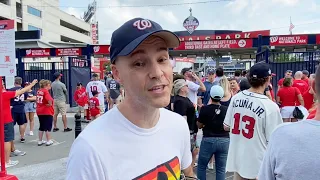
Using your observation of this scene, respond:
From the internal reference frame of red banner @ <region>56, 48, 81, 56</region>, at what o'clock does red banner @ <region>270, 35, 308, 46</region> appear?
red banner @ <region>270, 35, 308, 46</region> is roughly at 10 o'clock from red banner @ <region>56, 48, 81, 56</region>.

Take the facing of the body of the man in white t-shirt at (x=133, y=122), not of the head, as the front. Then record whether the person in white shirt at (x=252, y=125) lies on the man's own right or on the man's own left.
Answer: on the man's own left

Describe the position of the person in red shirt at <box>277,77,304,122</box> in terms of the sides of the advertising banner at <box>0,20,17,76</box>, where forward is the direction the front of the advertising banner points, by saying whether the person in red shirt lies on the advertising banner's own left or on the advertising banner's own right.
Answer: on the advertising banner's own left

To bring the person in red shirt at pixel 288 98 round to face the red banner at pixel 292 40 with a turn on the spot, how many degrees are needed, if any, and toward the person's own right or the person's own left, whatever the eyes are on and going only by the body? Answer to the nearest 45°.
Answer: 0° — they already face it

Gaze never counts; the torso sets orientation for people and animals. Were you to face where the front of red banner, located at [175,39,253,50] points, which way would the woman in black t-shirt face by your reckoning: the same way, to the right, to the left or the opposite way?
the opposite way

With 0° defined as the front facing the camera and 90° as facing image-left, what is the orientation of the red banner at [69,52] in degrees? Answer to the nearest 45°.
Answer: approximately 0°

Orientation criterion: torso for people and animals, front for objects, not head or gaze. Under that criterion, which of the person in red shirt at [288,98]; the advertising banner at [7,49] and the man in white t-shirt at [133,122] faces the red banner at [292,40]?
the person in red shirt

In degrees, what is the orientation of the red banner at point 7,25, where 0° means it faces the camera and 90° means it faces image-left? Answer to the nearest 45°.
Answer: approximately 0°
